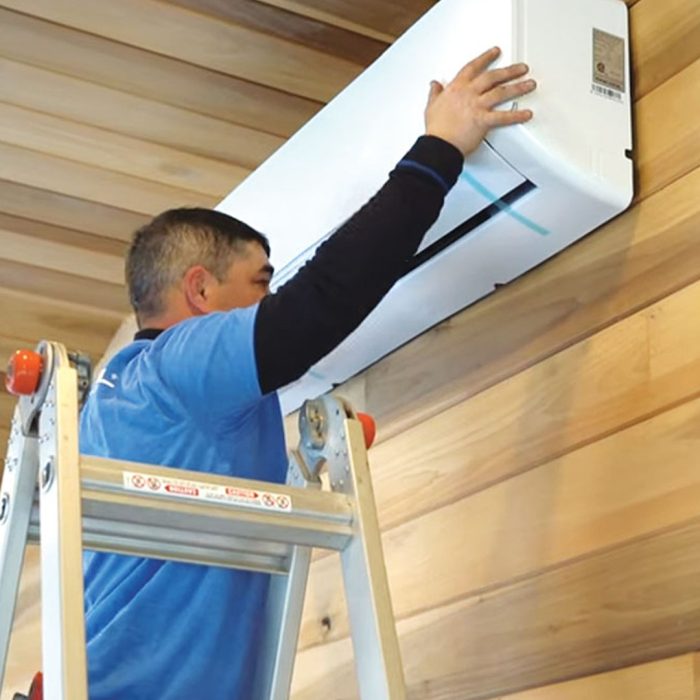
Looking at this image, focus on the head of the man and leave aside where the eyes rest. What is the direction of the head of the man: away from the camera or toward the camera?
away from the camera

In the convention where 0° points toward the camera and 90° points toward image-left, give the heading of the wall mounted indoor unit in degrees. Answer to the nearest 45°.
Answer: approximately 45°
